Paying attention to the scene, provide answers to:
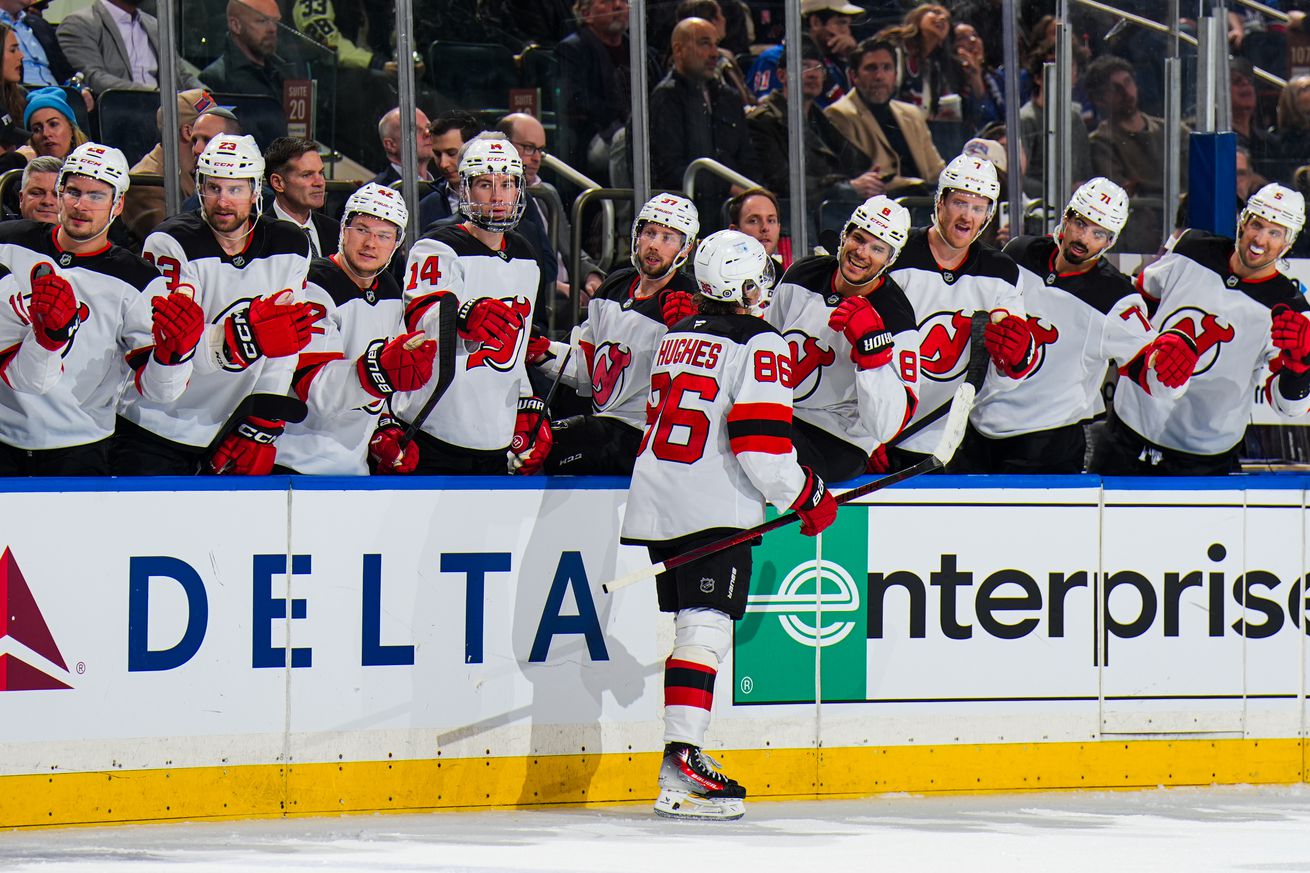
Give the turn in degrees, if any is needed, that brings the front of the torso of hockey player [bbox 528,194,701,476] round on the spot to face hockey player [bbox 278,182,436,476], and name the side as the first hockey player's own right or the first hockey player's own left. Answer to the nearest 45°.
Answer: approximately 45° to the first hockey player's own right

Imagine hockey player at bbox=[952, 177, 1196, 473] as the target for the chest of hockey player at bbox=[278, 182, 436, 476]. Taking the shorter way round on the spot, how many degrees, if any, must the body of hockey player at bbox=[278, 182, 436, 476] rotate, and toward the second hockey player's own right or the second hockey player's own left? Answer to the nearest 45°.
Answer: approximately 45° to the second hockey player's own left

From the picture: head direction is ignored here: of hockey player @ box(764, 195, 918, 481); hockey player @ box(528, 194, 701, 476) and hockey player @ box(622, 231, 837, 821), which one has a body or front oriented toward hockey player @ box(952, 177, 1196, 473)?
hockey player @ box(622, 231, 837, 821)

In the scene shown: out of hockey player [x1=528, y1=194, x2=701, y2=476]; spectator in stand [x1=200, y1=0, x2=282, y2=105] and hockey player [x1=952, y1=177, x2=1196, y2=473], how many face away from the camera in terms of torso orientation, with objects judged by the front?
0

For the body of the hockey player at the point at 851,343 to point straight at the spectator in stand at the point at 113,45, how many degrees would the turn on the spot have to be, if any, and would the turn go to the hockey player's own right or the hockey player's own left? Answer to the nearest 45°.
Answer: approximately 45° to the hockey player's own right

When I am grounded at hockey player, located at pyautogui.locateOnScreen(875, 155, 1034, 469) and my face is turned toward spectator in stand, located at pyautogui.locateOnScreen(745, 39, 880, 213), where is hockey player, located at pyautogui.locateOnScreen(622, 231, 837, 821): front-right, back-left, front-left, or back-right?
back-left

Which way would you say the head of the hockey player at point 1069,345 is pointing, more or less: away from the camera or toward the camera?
toward the camera

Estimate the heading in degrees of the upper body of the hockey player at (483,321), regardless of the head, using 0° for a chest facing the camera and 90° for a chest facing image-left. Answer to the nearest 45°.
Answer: approximately 315°

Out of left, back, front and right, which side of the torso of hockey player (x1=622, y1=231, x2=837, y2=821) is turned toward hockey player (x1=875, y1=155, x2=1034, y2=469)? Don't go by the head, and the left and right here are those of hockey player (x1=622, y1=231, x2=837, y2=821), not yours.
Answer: front

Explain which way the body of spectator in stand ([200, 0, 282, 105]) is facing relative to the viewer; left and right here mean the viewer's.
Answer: facing the viewer and to the right of the viewer

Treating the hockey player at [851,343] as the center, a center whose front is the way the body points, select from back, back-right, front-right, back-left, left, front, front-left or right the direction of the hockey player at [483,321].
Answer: front-right

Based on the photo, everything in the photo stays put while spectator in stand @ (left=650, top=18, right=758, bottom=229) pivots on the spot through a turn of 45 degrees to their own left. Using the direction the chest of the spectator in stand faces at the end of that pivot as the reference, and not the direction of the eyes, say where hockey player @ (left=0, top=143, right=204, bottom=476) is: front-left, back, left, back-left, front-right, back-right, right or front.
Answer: back-right

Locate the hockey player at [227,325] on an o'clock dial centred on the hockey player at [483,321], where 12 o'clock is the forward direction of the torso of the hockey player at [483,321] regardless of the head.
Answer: the hockey player at [227,325] is roughly at 4 o'clock from the hockey player at [483,321].

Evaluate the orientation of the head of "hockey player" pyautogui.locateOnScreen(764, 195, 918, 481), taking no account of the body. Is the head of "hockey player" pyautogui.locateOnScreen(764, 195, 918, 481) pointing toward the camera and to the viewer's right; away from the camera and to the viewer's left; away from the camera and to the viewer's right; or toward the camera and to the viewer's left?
toward the camera and to the viewer's left

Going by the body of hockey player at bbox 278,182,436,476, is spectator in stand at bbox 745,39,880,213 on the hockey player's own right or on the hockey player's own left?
on the hockey player's own left

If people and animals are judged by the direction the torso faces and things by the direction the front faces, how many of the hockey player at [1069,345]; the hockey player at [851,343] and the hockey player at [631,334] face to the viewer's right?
0

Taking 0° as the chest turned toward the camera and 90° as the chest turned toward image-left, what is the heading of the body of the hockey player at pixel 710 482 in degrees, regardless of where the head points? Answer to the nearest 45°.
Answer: approximately 225°
